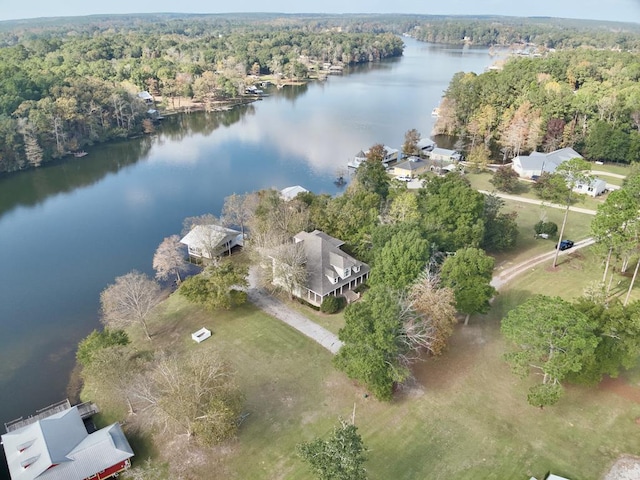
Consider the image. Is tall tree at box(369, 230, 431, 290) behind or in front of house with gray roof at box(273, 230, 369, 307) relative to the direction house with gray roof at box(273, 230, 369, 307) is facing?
in front

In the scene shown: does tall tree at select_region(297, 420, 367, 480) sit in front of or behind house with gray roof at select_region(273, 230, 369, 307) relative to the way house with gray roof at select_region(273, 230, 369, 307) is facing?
in front

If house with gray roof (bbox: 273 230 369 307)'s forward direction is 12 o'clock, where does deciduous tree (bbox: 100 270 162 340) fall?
The deciduous tree is roughly at 4 o'clock from the house with gray roof.

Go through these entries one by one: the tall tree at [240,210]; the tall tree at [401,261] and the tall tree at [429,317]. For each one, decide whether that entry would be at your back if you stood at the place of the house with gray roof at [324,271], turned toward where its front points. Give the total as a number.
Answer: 1

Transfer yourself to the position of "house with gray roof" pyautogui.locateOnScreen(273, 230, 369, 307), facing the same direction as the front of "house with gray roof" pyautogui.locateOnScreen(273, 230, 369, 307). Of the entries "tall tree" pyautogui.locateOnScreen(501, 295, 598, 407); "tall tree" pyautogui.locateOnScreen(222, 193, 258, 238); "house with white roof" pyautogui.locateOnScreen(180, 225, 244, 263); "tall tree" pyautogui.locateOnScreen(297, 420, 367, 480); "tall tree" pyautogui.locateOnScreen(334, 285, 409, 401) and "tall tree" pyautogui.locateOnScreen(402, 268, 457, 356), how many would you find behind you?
2

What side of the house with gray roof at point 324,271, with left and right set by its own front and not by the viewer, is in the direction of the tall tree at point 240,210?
back

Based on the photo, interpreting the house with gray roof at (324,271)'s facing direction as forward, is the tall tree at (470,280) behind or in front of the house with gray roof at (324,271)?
in front

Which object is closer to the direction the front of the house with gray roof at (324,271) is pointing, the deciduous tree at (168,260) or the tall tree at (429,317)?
the tall tree

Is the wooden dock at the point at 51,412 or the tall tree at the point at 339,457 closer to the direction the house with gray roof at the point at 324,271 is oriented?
the tall tree

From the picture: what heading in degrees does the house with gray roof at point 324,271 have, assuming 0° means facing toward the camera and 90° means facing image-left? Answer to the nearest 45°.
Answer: approximately 315°
